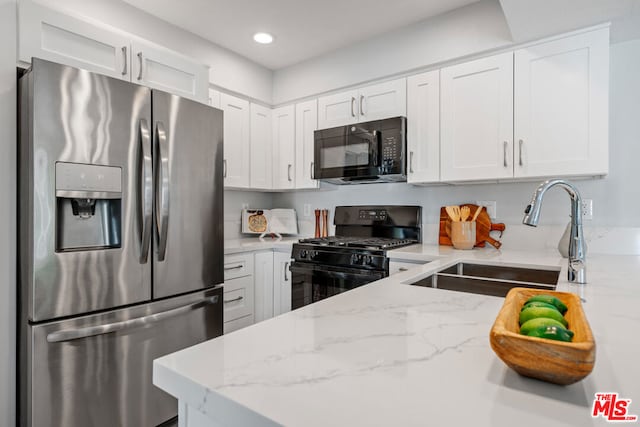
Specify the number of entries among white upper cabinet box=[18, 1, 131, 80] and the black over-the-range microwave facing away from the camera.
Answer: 0

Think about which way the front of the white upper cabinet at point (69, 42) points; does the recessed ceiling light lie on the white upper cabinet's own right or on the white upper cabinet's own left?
on the white upper cabinet's own left

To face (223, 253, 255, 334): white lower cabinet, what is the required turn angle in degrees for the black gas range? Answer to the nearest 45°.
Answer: approximately 45° to its right

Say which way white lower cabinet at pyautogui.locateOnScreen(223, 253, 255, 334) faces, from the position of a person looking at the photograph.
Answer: facing the viewer and to the right of the viewer

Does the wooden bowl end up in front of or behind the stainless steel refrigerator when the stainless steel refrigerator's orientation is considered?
in front

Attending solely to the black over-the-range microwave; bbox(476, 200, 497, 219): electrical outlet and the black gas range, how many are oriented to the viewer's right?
0

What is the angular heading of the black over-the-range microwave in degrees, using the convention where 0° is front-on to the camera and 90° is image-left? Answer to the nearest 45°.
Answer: approximately 45°

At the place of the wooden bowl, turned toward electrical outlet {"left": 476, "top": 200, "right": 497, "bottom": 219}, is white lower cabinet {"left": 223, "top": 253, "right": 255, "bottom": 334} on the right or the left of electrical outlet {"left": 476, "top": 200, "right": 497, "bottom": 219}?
left

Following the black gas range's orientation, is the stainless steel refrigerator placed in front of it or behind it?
in front

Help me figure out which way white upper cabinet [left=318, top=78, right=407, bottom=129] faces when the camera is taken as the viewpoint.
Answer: facing the viewer and to the left of the viewer

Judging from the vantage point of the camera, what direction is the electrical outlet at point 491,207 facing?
facing the viewer

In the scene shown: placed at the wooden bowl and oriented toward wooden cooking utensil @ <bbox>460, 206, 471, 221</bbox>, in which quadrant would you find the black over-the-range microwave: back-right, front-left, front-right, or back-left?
front-left

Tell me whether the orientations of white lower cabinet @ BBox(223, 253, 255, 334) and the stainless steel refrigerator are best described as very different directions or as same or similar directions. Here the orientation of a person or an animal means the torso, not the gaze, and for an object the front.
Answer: same or similar directions

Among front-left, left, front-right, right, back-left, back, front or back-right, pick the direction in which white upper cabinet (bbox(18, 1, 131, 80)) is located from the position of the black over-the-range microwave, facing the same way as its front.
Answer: front
